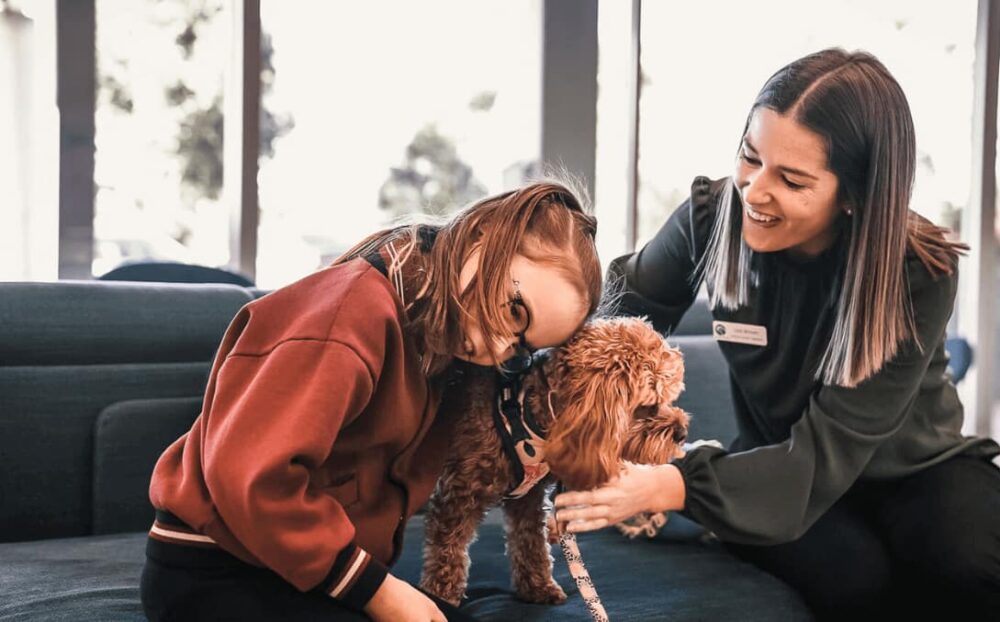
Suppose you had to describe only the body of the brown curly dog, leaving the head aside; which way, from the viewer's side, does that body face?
to the viewer's right

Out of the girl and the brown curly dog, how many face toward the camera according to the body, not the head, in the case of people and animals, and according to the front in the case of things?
0

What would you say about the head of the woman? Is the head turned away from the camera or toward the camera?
toward the camera

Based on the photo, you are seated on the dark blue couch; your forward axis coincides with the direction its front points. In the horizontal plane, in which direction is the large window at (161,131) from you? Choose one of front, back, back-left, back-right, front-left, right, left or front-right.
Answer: back

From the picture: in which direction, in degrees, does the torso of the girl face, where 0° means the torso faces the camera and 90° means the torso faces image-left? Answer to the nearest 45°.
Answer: approximately 270°

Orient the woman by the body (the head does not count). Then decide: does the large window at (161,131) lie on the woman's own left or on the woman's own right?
on the woman's own right

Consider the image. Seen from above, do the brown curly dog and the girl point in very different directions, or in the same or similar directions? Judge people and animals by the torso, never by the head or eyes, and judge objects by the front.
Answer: same or similar directions

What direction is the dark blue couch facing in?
toward the camera

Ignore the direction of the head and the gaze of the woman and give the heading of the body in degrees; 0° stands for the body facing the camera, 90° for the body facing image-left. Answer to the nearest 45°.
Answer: approximately 45°
